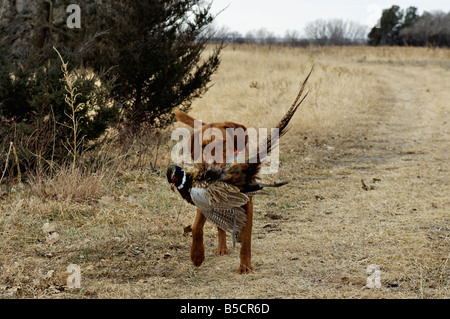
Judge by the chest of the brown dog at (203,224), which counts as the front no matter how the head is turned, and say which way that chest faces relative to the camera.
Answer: toward the camera
